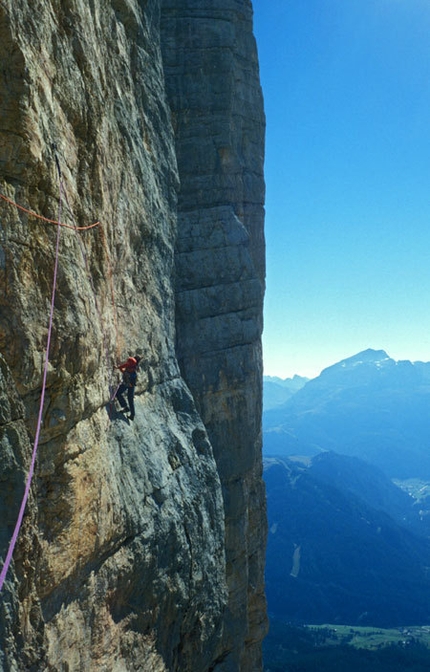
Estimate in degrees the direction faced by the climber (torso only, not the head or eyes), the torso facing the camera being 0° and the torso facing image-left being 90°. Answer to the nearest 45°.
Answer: approximately 90°
